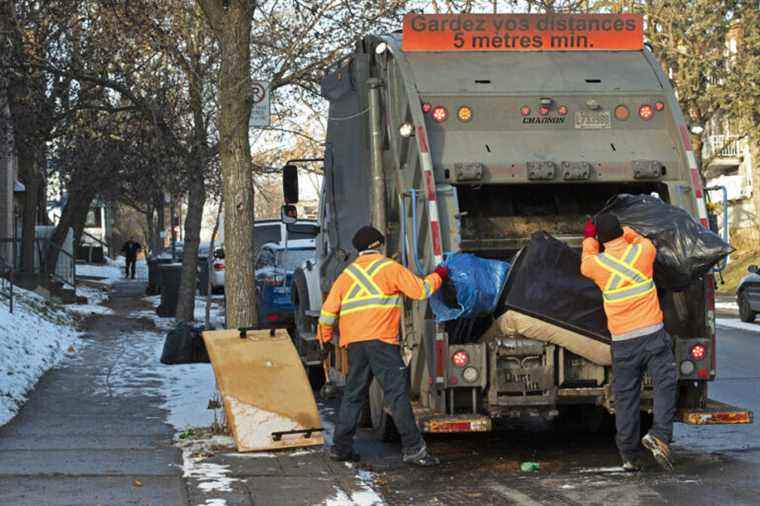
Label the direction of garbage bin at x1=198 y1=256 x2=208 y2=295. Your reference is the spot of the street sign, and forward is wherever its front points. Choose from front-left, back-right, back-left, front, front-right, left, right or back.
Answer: back

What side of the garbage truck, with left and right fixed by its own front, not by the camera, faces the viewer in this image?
back

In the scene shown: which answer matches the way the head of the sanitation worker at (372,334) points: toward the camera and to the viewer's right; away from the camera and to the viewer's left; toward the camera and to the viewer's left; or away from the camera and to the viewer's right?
away from the camera and to the viewer's right

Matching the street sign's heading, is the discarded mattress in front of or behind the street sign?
in front

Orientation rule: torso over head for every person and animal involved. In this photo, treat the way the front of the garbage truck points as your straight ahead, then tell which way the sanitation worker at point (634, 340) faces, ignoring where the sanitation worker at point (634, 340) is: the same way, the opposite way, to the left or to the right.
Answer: the same way

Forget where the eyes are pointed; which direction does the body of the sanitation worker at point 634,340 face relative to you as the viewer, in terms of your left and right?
facing away from the viewer

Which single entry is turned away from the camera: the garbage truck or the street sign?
the garbage truck

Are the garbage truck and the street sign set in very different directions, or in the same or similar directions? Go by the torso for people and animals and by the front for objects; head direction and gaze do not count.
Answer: very different directions

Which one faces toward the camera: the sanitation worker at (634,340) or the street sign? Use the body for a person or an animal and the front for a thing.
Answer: the street sign

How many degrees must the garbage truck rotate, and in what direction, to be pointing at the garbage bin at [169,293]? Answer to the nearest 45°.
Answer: approximately 45° to its left

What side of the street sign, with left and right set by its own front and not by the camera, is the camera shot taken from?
front

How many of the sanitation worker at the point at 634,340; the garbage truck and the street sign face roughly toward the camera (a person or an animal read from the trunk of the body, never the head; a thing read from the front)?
1

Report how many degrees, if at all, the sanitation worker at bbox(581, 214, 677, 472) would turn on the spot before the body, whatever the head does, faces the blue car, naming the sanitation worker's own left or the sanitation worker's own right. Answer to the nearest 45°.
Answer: approximately 45° to the sanitation worker's own left

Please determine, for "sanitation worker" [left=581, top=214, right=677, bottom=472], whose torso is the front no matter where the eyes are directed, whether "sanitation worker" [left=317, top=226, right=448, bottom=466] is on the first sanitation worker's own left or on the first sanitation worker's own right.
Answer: on the first sanitation worker's own left

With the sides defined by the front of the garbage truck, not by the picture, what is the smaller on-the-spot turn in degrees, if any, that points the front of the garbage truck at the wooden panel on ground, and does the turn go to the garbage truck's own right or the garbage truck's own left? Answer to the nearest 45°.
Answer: approximately 90° to the garbage truck's own left
